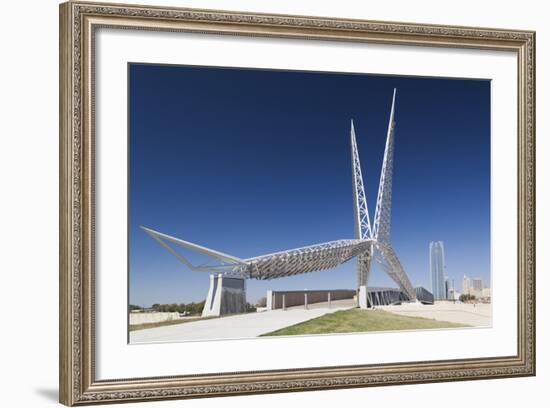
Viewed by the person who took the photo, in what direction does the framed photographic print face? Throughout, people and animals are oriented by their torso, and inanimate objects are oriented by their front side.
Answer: facing the viewer and to the right of the viewer
